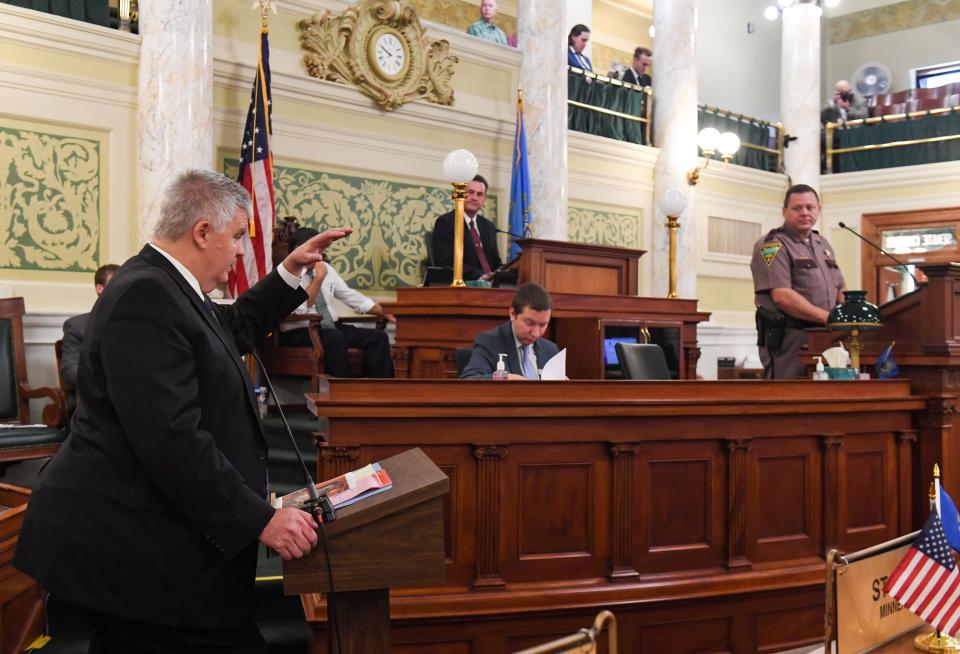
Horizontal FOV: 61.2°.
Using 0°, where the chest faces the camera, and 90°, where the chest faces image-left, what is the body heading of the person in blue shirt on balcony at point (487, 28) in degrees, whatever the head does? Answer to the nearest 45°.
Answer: approximately 0°

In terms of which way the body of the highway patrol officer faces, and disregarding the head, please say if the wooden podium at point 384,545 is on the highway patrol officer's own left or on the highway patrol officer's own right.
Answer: on the highway patrol officer's own right

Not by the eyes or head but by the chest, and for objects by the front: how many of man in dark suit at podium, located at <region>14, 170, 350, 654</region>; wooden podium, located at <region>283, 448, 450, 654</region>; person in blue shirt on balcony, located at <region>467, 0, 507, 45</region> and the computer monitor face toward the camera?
2

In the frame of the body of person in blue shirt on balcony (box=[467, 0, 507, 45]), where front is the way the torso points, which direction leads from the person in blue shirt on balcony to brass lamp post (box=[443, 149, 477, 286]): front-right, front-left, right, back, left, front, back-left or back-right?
front

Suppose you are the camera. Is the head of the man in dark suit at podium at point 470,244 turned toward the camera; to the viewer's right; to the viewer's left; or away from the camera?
toward the camera

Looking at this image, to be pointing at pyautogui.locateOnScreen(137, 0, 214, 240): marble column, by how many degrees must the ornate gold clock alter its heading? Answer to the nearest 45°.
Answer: approximately 90° to its right

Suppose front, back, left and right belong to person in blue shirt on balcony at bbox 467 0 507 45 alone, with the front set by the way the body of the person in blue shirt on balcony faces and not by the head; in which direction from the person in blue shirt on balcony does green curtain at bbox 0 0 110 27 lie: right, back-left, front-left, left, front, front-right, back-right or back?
front-right

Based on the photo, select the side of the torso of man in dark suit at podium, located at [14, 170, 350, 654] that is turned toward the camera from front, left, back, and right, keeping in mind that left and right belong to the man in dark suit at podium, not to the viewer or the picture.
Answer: right
